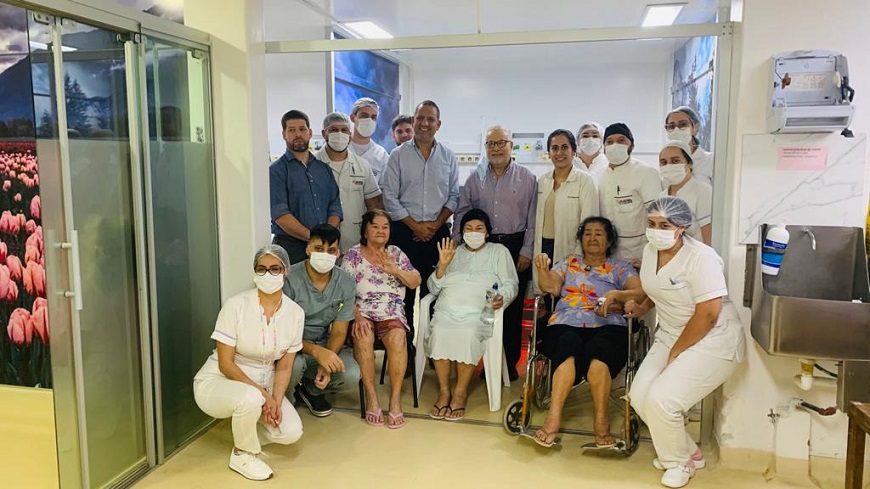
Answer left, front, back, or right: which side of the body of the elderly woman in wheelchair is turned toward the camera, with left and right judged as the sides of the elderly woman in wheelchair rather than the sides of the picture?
front

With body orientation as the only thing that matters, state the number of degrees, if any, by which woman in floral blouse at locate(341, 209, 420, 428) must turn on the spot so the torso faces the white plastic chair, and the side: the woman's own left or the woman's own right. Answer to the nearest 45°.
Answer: approximately 90° to the woman's own left

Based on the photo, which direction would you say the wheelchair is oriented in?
toward the camera

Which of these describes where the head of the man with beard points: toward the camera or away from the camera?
toward the camera

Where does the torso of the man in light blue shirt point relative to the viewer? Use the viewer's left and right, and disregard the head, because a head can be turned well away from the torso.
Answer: facing the viewer

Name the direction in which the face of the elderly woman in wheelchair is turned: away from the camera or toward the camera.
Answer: toward the camera

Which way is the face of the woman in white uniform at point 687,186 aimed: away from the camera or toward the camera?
toward the camera

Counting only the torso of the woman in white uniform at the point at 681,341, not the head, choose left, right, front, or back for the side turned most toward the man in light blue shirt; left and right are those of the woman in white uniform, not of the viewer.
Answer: right

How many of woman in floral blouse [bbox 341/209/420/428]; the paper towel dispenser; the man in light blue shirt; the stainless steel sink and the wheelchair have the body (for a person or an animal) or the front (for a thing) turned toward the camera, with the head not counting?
5

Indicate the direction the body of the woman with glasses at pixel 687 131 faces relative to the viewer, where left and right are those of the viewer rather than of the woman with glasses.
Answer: facing the viewer and to the left of the viewer

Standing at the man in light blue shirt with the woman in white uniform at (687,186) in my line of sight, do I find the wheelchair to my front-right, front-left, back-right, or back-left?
front-right

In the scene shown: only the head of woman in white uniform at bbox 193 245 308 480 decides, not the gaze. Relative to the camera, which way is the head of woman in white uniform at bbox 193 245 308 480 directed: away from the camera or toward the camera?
toward the camera
